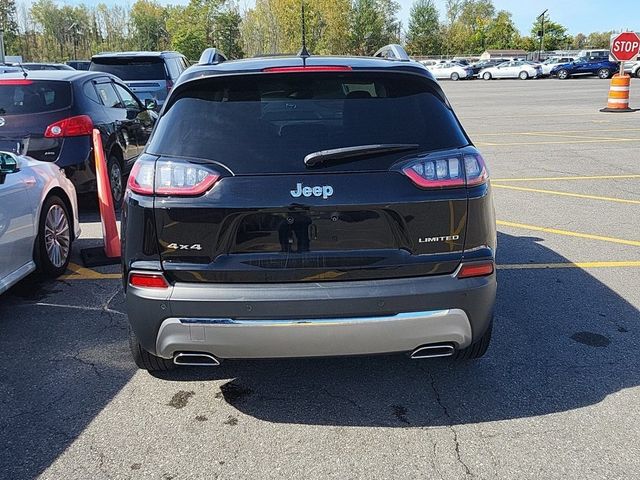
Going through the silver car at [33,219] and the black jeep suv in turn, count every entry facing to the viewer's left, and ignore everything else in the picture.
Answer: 0

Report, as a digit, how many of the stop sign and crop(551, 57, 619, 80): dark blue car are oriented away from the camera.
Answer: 0

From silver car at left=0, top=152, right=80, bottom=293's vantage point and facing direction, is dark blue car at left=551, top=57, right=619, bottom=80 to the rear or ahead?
ahead

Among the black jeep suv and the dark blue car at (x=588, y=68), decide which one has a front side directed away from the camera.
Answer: the black jeep suv

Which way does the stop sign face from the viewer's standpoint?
toward the camera

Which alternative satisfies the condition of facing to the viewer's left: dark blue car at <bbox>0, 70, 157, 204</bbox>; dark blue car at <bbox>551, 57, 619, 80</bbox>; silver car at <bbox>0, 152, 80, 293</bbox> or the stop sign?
dark blue car at <bbox>551, 57, 619, 80</bbox>

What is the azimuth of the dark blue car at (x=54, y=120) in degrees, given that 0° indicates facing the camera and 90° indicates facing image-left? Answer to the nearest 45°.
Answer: approximately 225°

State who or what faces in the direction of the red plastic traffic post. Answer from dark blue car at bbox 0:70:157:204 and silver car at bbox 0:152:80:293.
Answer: the silver car

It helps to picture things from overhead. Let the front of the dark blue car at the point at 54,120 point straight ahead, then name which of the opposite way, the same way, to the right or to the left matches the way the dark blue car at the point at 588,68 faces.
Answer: to the left

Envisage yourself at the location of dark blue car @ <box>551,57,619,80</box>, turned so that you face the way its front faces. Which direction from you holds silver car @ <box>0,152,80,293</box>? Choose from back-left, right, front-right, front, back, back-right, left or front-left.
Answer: left

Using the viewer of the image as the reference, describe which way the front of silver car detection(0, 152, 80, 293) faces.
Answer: facing away from the viewer and to the right of the viewer

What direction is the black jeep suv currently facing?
away from the camera

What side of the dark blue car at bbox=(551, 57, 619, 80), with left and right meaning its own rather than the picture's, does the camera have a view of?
left

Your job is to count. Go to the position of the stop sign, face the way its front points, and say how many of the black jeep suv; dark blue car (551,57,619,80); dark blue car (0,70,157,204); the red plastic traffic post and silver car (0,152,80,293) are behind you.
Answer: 1

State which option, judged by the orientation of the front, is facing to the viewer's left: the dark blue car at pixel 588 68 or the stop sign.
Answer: the dark blue car

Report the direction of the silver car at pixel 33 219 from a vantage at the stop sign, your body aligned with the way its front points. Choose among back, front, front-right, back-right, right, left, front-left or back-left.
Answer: front

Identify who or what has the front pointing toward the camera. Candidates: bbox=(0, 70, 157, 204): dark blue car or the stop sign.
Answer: the stop sign

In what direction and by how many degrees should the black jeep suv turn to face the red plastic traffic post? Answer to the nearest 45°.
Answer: approximately 45° to its left

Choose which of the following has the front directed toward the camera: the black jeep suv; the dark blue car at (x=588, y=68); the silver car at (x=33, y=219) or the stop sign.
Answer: the stop sign

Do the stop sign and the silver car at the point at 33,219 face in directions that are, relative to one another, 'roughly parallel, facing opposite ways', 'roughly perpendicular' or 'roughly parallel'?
roughly parallel, facing opposite ways

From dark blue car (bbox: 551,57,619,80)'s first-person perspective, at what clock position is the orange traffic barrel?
The orange traffic barrel is roughly at 9 o'clock from the dark blue car.
